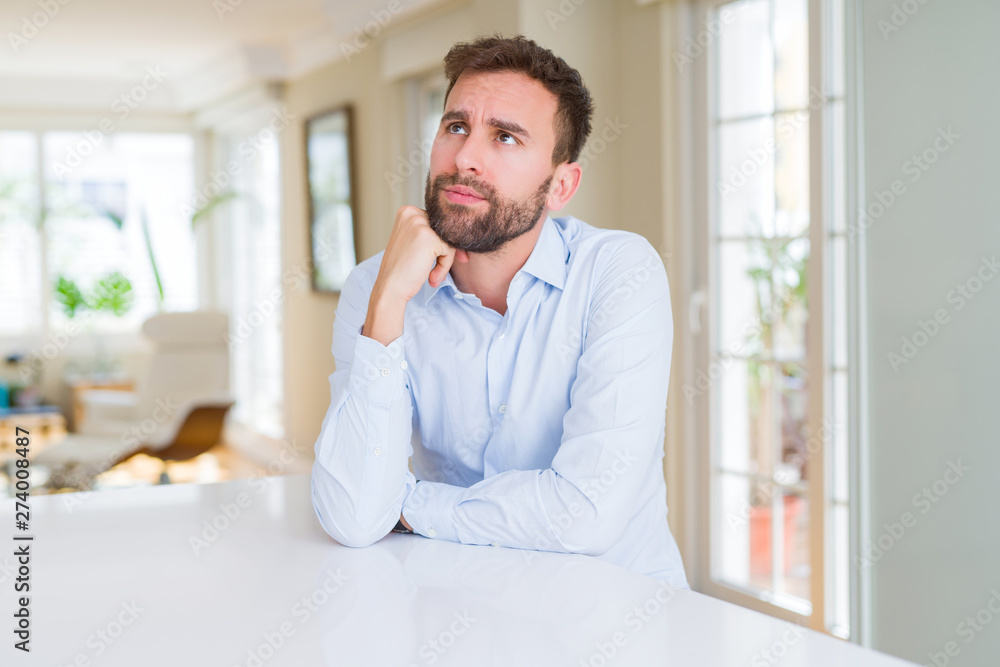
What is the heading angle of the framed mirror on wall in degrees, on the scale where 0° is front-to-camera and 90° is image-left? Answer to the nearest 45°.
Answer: approximately 45°

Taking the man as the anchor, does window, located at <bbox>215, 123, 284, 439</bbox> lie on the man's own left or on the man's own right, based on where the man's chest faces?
on the man's own right

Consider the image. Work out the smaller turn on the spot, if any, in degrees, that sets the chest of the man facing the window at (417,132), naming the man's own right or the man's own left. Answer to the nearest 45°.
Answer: approximately 135° to the man's own right

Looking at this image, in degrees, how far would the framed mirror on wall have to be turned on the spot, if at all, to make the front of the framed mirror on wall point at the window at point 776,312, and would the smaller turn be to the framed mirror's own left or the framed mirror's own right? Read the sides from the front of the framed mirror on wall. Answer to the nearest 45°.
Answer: approximately 90° to the framed mirror's own left

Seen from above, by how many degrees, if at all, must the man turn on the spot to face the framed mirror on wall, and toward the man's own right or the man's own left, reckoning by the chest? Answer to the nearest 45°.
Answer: approximately 135° to the man's own right

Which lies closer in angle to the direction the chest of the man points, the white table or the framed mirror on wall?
the white table

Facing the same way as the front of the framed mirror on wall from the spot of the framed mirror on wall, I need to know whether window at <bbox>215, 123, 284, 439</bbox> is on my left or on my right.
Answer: on my right
